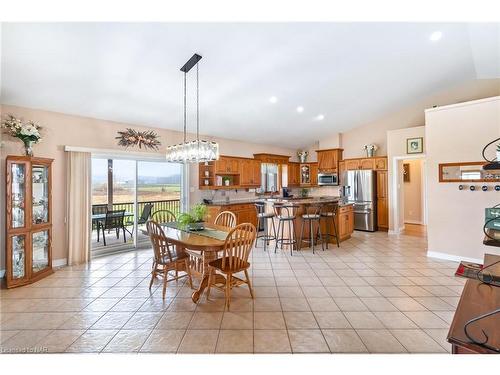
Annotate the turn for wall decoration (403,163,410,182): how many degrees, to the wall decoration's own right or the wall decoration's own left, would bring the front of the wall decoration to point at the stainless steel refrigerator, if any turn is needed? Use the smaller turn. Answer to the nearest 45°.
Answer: approximately 45° to the wall decoration's own right

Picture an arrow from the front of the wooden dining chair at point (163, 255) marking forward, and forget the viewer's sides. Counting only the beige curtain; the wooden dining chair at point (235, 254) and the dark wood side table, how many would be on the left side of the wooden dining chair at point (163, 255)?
1

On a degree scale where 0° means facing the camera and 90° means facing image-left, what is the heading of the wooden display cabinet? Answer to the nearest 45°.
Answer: approximately 315°

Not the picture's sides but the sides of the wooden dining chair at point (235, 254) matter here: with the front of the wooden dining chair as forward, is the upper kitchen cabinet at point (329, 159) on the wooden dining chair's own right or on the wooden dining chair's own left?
on the wooden dining chair's own right

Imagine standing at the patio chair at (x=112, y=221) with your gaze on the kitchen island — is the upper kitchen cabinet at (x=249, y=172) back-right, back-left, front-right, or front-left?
front-left

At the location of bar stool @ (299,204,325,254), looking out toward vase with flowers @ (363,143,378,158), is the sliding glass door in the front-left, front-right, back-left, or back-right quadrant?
back-left

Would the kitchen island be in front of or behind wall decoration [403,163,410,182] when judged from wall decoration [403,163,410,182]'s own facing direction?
in front

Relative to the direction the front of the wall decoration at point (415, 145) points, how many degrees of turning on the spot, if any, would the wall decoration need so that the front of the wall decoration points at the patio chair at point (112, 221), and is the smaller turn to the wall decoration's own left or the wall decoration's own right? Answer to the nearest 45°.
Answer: approximately 45° to the wall decoration's own right

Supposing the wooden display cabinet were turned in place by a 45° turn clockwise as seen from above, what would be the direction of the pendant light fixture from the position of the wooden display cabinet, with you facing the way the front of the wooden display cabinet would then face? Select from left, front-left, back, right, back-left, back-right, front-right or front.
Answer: front-left

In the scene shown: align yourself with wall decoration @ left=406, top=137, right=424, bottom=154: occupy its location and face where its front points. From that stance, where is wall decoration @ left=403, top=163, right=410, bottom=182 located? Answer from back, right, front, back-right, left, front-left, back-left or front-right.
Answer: back

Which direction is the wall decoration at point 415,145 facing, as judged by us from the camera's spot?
facing the viewer

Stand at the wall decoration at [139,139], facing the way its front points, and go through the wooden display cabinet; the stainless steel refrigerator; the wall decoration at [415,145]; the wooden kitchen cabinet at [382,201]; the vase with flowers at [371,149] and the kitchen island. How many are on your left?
5

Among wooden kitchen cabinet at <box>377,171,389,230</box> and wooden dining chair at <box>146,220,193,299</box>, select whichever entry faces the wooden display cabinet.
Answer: the wooden kitchen cabinet

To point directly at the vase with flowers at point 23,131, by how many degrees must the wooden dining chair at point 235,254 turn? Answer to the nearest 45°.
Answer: approximately 45° to its left

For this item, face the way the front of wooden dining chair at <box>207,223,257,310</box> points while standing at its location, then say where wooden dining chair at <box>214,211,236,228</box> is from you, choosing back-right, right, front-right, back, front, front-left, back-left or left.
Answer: front-right

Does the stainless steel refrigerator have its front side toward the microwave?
no

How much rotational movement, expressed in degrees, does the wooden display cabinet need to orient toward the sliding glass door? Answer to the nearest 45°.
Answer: approximately 90° to its left

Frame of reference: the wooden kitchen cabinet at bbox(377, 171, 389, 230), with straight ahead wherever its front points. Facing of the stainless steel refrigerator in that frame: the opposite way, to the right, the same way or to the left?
the same way
